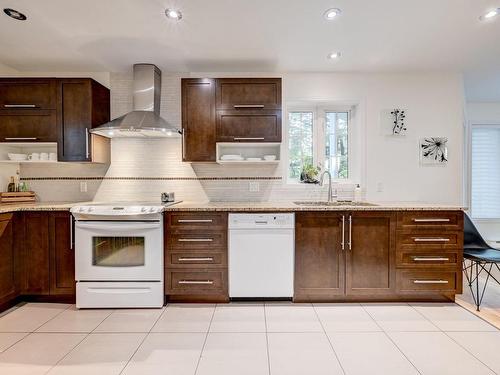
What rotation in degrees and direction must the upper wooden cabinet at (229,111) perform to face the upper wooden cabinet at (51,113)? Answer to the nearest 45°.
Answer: approximately 90° to its right

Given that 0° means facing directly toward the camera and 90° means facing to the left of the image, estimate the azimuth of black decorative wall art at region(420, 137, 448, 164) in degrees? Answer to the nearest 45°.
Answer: approximately 0°

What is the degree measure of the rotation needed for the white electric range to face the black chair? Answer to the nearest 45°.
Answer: approximately 90° to its left

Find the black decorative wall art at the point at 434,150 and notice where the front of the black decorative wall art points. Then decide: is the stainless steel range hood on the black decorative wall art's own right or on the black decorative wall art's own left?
on the black decorative wall art's own right

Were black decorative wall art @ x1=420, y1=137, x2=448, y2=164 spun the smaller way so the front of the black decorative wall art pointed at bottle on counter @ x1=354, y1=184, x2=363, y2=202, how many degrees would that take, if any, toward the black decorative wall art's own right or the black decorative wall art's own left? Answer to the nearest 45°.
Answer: approximately 45° to the black decorative wall art's own right

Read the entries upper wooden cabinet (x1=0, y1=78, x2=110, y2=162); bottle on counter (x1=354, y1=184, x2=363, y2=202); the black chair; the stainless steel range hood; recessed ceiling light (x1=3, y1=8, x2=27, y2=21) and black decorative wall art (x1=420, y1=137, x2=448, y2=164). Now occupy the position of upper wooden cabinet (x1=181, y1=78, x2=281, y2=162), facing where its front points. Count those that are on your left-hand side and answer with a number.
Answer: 3

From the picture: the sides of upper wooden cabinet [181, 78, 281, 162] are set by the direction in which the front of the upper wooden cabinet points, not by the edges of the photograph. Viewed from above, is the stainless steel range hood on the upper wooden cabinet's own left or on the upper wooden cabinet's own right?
on the upper wooden cabinet's own right

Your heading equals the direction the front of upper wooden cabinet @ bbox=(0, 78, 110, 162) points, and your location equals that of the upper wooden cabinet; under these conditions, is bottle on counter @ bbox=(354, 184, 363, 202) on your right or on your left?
on your left

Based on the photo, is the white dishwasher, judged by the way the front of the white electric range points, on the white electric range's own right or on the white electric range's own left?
on the white electric range's own left

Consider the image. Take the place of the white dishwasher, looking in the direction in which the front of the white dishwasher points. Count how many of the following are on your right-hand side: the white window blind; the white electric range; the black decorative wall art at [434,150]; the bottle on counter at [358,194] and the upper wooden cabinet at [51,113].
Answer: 2
